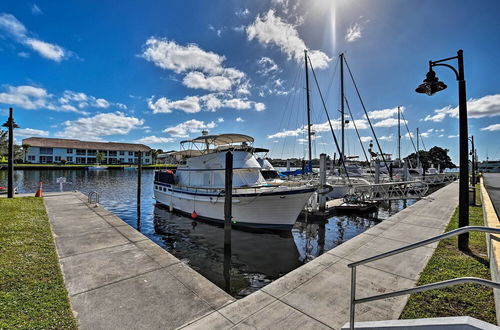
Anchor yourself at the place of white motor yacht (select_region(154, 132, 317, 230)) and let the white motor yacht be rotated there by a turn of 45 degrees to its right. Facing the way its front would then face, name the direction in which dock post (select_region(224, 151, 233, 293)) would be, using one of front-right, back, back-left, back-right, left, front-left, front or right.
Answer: front

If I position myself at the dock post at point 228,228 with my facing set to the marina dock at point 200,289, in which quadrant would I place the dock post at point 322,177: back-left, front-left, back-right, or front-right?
back-left

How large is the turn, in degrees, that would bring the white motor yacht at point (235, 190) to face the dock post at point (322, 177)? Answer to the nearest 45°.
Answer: approximately 45° to its left

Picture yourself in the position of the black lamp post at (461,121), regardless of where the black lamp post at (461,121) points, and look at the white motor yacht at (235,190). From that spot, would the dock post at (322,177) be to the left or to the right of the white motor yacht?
right

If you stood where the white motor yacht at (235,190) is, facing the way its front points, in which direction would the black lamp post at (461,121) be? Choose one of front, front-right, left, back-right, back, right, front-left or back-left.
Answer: front

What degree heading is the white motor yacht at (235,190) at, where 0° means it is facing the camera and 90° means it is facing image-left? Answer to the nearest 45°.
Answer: approximately 315°
